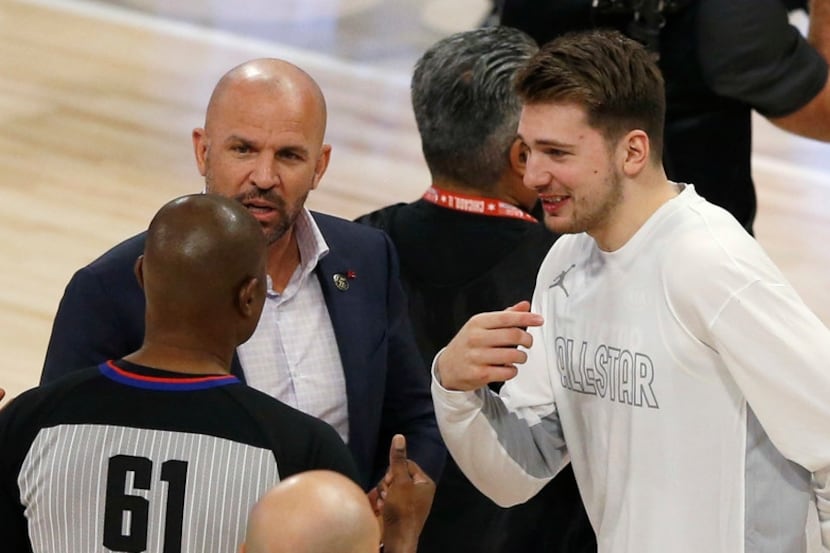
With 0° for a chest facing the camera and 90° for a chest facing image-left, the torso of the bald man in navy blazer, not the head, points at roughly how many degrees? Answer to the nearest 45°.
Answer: approximately 0°
